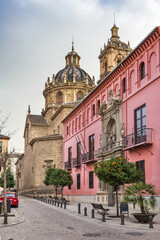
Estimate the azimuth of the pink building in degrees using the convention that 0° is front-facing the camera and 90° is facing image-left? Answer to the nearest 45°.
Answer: approximately 45°
